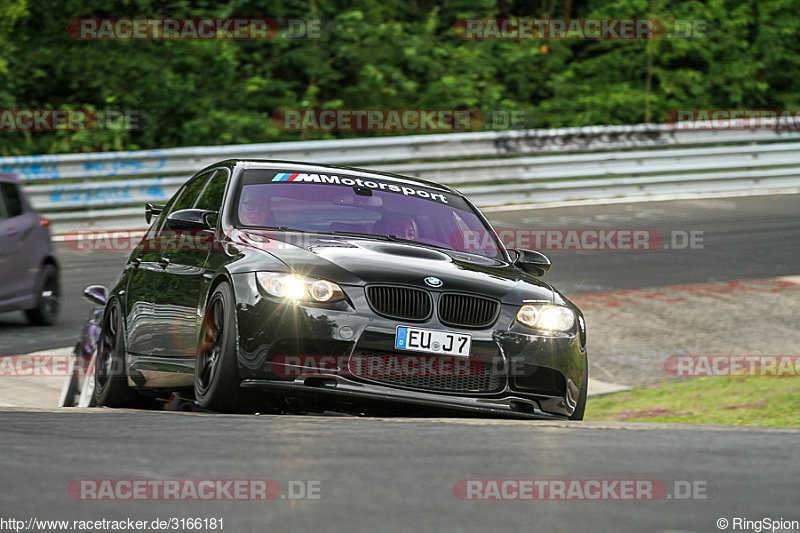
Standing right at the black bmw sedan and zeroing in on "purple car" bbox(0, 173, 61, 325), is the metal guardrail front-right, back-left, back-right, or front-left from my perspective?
front-right

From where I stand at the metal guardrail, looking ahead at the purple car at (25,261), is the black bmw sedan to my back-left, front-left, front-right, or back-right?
front-left

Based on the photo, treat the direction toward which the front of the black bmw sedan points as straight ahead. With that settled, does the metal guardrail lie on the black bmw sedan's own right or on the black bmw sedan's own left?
on the black bmw sedan's own left

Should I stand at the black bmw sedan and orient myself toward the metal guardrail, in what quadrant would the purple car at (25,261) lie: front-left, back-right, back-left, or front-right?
front-left

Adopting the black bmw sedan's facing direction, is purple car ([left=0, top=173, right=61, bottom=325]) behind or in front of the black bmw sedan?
behind
